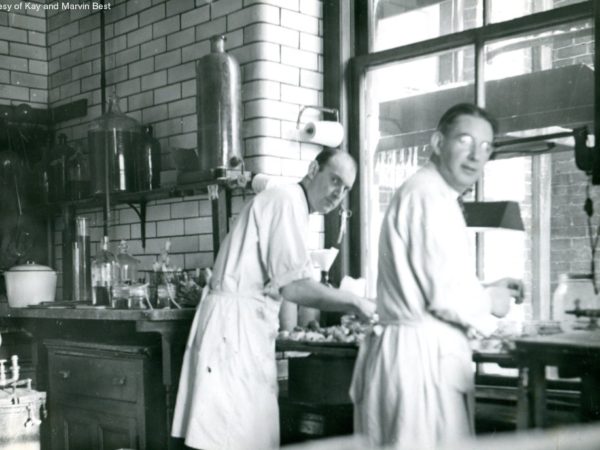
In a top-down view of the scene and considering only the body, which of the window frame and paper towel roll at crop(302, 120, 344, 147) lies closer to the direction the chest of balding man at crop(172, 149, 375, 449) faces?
the window frame

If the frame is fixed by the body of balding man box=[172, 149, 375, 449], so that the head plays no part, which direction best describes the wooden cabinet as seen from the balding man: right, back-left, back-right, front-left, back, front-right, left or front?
back-left

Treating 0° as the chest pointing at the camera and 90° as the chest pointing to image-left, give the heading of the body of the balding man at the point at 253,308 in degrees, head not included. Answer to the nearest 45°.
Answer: approximately 270°

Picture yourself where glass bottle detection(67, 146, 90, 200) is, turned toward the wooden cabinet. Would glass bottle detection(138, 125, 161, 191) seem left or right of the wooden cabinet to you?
left
